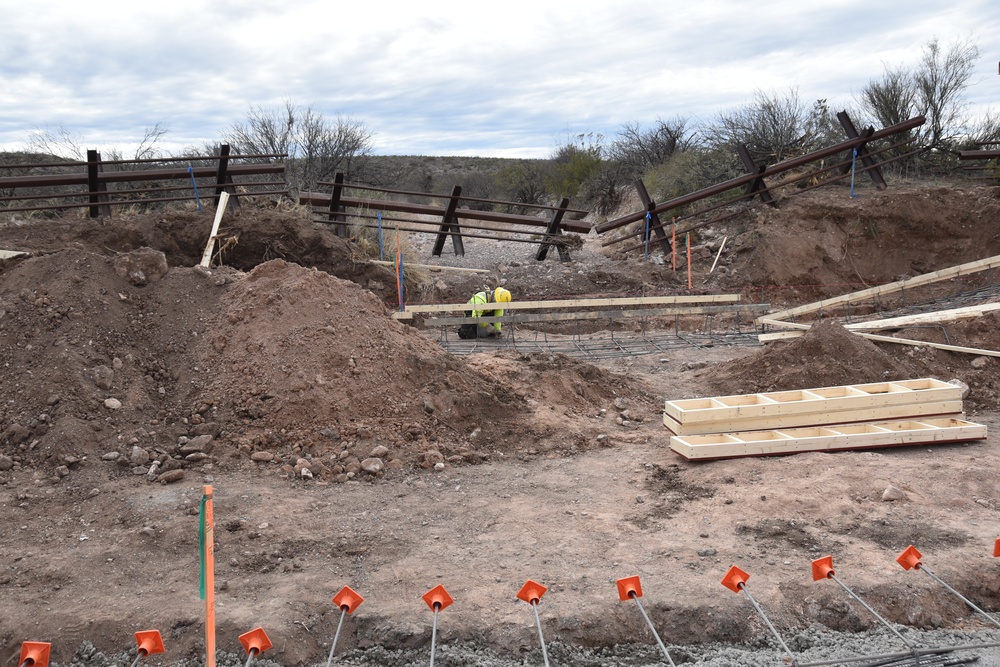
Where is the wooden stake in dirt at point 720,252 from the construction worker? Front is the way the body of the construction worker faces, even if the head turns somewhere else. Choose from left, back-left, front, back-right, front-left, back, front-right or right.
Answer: front-left

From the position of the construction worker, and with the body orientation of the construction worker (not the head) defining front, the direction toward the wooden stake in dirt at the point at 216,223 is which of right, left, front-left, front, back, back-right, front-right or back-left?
back

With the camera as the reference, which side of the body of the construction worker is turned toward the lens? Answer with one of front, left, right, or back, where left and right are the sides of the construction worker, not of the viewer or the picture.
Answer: right

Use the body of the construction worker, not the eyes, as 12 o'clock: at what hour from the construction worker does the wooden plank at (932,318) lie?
The wooden plank is roughly at 1 o'clock from the construction worker.

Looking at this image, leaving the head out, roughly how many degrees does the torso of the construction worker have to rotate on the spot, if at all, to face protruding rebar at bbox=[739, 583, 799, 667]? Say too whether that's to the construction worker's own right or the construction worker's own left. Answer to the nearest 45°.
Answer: approximately 90° to the construction worker's own right

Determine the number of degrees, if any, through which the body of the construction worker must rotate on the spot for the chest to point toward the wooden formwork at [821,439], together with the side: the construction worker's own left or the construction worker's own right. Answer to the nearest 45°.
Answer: approximately 45° to the construction worker's own right

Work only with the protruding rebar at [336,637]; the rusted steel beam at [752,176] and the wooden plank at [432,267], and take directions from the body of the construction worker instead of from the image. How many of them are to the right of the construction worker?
1

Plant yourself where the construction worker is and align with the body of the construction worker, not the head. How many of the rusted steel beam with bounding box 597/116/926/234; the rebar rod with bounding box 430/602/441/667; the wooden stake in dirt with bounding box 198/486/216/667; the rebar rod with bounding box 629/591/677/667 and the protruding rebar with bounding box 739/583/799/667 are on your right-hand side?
4

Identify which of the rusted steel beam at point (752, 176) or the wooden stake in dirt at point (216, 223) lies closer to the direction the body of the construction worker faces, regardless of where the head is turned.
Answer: the rusted steel beam

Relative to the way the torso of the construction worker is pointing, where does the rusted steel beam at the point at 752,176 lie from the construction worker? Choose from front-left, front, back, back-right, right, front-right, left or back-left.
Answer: front-left

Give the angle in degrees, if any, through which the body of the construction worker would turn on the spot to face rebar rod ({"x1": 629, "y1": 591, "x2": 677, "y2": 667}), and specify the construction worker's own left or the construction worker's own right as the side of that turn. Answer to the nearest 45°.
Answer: approximately 90° to the construction worker's own right

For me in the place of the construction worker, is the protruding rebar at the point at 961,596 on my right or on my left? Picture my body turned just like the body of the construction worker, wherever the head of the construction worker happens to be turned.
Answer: on my right
